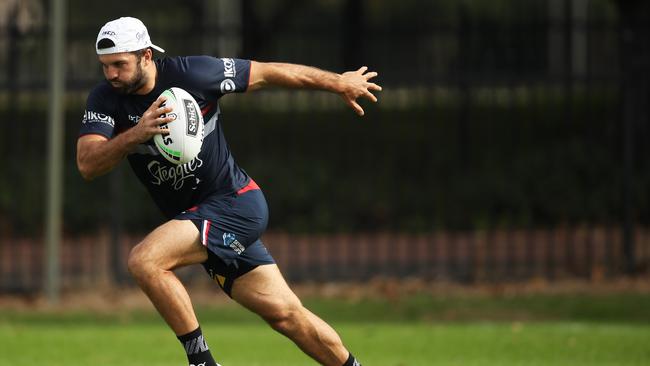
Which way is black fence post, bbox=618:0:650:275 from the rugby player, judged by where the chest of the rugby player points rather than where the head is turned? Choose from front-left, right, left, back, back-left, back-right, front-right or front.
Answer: back

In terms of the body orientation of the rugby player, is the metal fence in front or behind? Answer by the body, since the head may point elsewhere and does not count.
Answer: behind

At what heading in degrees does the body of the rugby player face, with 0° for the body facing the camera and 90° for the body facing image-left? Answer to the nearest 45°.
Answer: approximately 45°
